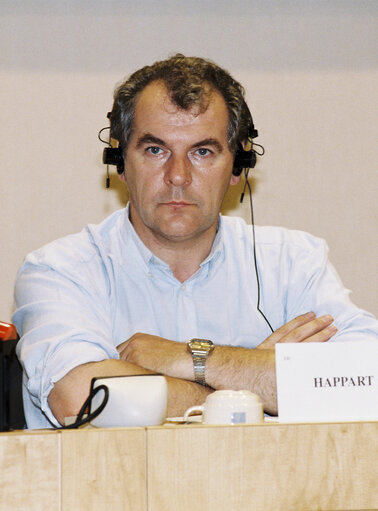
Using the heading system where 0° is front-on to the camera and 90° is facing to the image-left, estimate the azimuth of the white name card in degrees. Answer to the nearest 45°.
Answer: approximately 0°

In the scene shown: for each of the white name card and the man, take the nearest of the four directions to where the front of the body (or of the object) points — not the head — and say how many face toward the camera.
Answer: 2

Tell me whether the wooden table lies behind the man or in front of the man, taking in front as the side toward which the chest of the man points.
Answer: in front

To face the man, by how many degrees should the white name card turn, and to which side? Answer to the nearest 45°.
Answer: approximately 180°

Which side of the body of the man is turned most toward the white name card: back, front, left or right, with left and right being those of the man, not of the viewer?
front

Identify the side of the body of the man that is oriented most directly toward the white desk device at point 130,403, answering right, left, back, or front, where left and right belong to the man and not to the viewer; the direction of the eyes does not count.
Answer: front

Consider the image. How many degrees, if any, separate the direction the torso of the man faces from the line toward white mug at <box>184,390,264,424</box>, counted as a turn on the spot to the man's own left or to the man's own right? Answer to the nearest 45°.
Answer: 0° — they already face it
